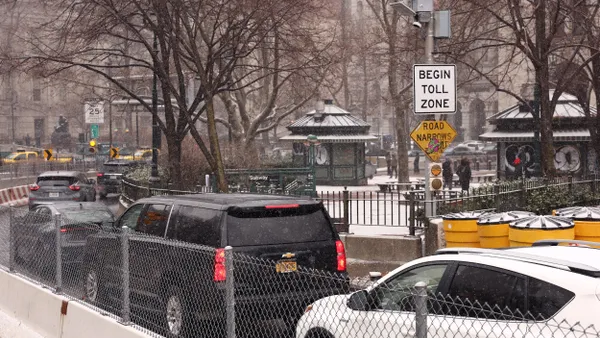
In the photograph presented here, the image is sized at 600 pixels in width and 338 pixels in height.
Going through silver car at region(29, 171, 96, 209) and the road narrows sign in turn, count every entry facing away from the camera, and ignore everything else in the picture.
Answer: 1

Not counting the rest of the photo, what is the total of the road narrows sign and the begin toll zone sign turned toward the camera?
2

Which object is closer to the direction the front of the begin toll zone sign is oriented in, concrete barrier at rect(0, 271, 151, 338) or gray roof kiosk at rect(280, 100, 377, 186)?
the concrete barrier

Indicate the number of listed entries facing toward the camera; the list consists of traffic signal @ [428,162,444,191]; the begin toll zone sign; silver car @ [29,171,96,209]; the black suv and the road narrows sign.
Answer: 3

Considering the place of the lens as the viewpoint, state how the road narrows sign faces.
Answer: facing the viewer

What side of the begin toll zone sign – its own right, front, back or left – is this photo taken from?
front

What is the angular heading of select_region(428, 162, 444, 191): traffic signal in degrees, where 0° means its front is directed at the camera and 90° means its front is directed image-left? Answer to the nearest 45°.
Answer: approximately 0°

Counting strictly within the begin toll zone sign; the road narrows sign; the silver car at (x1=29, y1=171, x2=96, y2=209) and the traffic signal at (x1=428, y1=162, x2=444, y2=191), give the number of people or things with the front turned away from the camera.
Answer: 1

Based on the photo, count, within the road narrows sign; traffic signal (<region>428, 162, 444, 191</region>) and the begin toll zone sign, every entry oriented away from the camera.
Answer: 0

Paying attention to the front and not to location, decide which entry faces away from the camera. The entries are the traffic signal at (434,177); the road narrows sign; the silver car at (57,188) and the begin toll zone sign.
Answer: the silver car

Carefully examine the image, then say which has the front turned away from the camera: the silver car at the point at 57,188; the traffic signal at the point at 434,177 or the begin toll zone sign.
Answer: the silver car

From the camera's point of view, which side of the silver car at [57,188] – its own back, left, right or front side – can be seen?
back

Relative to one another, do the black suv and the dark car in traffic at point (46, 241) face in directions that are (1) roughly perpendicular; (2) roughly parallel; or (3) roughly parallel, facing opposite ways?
roughly parallel

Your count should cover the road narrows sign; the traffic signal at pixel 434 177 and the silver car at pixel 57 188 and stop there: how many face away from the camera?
1
